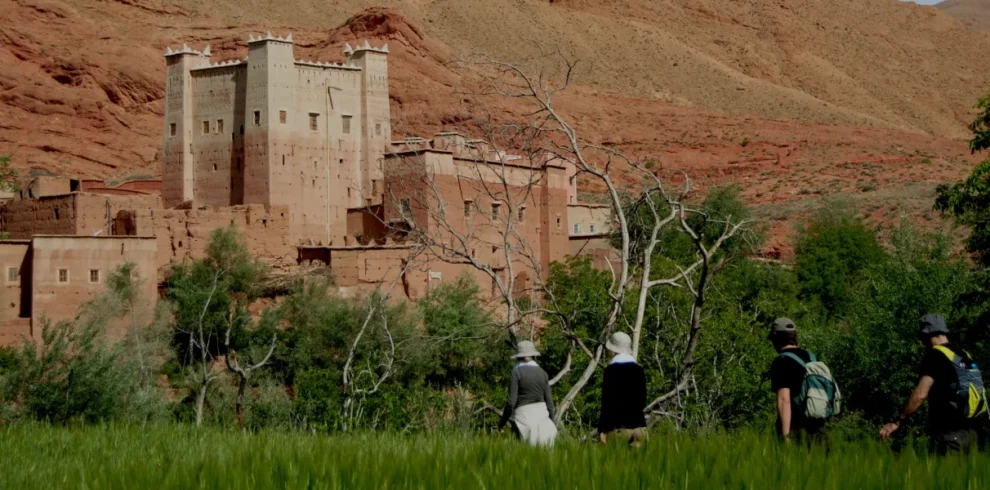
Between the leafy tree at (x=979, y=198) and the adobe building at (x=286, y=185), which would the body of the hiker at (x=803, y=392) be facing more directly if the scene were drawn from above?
the adobe building

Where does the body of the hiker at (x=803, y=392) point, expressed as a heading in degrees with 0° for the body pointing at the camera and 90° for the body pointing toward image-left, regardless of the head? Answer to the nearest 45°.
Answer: approximately 135°

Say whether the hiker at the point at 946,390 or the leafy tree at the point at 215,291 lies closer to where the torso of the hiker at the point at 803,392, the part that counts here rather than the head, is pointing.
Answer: the leafy tree

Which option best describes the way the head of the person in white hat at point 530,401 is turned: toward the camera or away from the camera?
away from the camera

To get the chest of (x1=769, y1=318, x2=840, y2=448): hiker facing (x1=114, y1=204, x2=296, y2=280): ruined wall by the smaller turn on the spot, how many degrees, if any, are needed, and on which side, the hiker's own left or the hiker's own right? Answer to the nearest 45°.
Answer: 0° — they already face it

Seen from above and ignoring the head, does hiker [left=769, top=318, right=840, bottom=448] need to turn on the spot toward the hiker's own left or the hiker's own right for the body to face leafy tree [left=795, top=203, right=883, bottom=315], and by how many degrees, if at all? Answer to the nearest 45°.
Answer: approximately 45° to the hiker's own right
